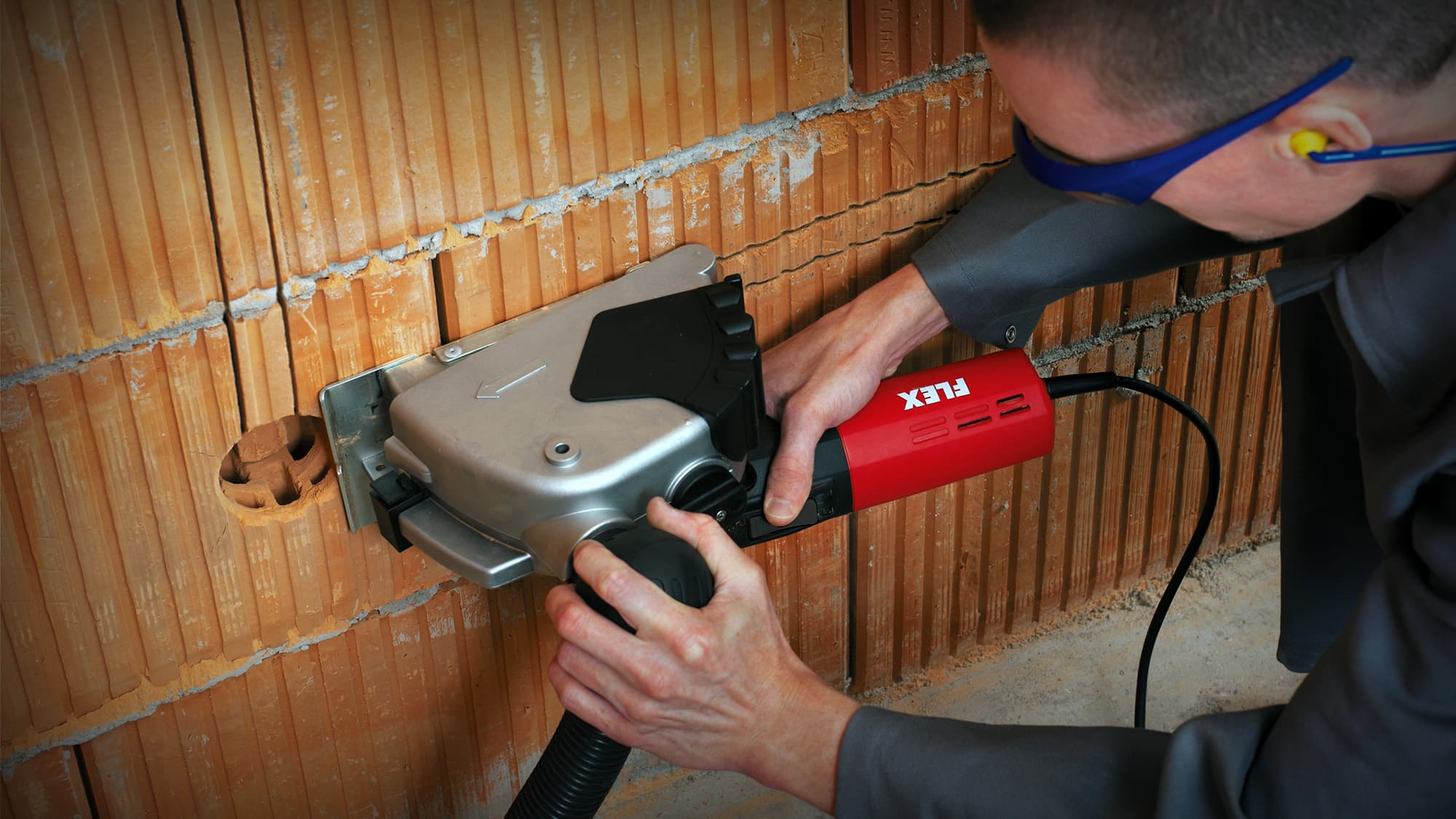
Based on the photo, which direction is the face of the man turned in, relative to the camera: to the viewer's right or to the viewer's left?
to the viewer's left

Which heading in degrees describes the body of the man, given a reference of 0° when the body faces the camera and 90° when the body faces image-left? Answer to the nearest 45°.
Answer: approximately 90°
